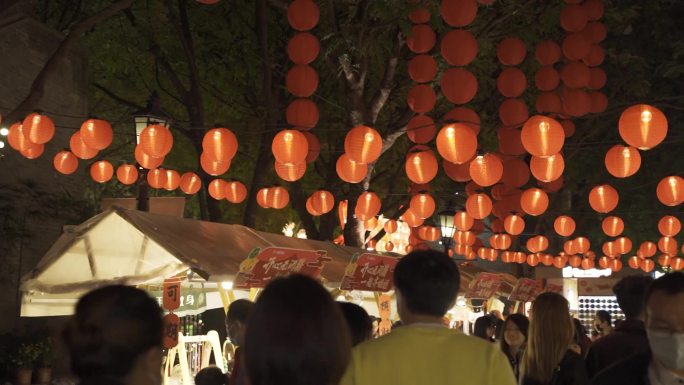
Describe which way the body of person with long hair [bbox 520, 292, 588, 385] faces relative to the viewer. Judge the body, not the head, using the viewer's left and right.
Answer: facing away from the viewer

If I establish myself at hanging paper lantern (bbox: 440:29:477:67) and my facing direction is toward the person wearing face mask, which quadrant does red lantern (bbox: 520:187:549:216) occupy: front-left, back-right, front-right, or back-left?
back-left

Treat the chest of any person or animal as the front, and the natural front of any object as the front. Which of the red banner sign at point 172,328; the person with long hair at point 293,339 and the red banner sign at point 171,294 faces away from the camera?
the person with long hair

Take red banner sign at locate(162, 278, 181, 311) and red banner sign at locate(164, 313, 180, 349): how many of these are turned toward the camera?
2

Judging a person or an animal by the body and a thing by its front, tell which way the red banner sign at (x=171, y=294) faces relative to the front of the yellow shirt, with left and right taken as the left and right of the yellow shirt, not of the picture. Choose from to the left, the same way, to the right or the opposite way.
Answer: the opposite way

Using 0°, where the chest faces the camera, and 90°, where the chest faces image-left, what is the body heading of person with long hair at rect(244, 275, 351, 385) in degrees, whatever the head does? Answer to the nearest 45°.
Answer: approximately 180°

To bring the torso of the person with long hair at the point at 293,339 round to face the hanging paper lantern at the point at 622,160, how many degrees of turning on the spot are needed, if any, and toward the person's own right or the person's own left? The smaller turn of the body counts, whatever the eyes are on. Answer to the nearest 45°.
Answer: approximately 45° to the person's own right

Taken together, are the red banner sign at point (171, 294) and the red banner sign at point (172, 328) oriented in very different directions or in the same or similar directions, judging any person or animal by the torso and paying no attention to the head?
same or similar directions

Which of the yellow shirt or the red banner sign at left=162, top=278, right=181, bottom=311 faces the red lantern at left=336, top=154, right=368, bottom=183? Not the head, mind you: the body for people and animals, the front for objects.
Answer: the yellow shirt

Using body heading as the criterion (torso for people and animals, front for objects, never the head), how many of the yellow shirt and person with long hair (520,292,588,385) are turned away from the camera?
2

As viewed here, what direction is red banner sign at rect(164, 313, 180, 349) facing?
toward the camera

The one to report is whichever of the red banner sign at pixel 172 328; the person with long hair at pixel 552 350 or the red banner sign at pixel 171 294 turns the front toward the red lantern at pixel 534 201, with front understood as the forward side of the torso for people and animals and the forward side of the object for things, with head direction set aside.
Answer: the person with long hair

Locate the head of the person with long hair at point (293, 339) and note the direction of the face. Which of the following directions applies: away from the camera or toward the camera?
away from the camera

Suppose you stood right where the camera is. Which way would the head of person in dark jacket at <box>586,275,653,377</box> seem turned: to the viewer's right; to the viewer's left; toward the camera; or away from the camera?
away from the camera

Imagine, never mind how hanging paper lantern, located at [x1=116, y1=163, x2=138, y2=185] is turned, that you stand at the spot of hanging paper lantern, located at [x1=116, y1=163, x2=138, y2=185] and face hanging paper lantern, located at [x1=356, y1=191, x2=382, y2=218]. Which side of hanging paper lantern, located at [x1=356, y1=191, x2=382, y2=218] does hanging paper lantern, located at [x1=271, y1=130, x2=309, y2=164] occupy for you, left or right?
right

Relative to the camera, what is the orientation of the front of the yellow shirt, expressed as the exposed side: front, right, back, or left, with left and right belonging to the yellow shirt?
back
